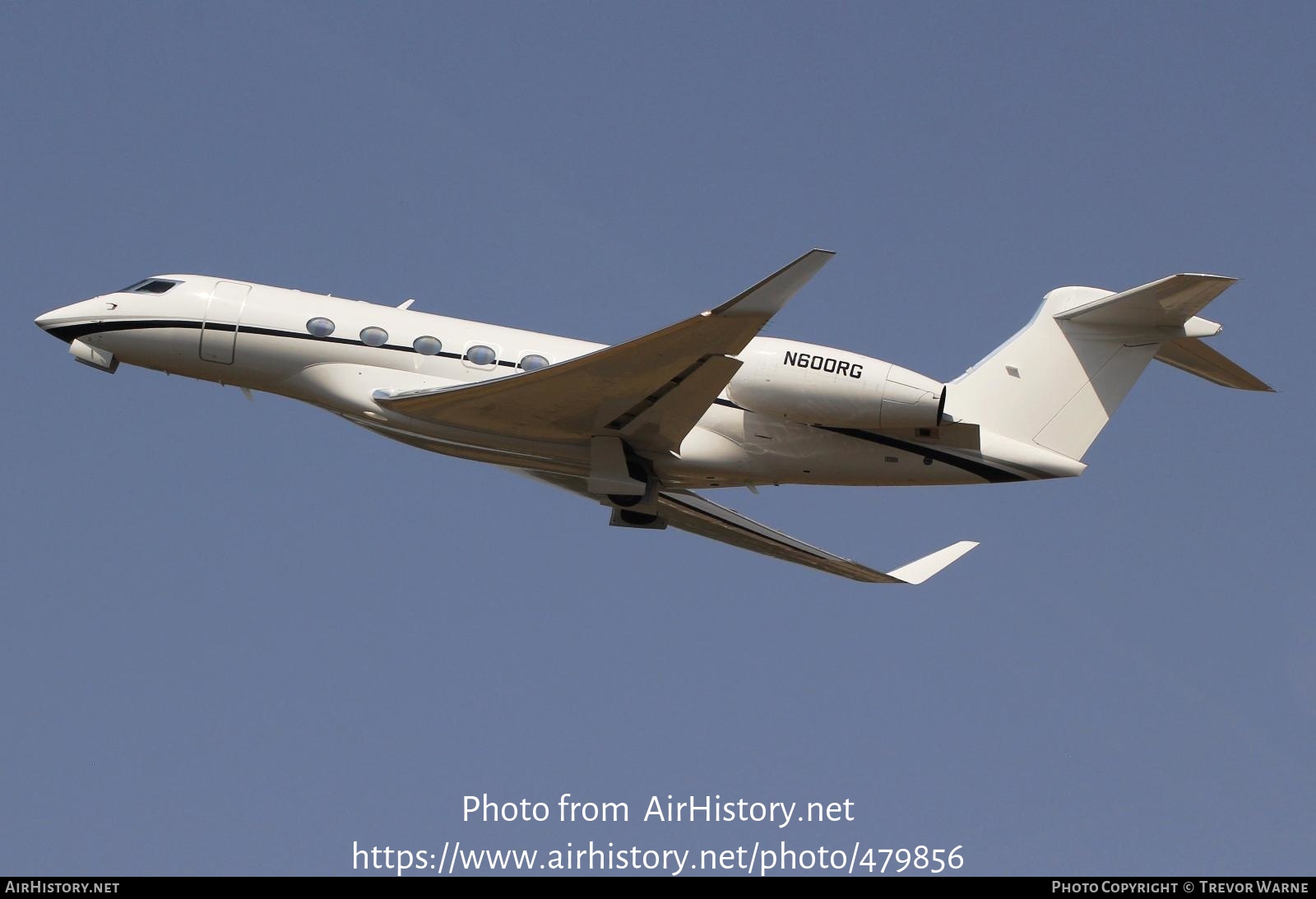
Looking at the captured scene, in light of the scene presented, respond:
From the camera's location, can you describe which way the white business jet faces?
facing to the left of the viewer
